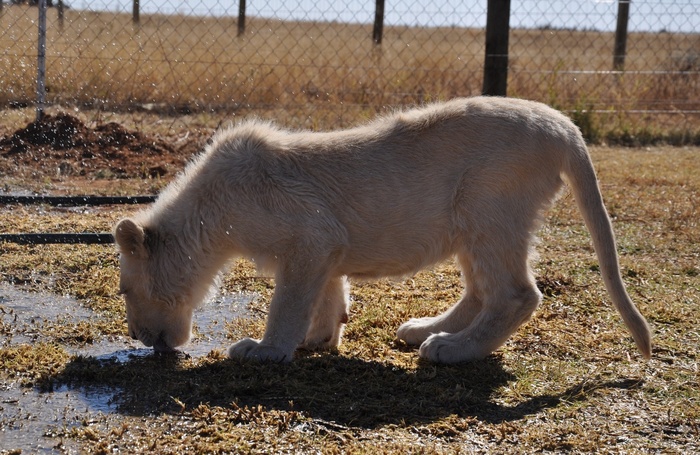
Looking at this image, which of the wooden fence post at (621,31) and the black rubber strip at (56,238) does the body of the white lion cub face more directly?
the black rubber strip

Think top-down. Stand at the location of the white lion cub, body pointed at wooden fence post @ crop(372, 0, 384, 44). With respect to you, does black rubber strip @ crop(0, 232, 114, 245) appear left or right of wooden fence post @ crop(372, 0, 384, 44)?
left

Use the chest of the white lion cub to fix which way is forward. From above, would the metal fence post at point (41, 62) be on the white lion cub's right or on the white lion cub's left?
on the white lion cub's right

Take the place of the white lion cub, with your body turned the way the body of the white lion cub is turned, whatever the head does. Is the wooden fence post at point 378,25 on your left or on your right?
on your right

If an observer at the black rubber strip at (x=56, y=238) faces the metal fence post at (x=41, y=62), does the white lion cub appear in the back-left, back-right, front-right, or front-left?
back-right

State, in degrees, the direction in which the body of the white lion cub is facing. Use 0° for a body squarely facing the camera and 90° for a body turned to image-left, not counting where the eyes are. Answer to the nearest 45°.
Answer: approximately 90°

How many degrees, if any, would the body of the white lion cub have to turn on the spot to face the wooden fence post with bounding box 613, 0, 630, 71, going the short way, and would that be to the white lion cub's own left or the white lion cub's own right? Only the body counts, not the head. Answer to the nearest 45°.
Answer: approximately 90° to the white lion cub's own right

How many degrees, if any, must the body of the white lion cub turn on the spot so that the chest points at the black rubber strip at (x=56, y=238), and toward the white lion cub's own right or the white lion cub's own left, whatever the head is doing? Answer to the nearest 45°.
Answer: approximately 45° to the white lion cub's own right

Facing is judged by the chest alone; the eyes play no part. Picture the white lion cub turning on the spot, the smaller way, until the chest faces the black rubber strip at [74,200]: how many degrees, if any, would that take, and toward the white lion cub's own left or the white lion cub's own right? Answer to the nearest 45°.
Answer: approximately 45° to the white lion cub's own right

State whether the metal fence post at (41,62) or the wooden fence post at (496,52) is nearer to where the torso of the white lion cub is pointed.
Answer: the metal fence post
